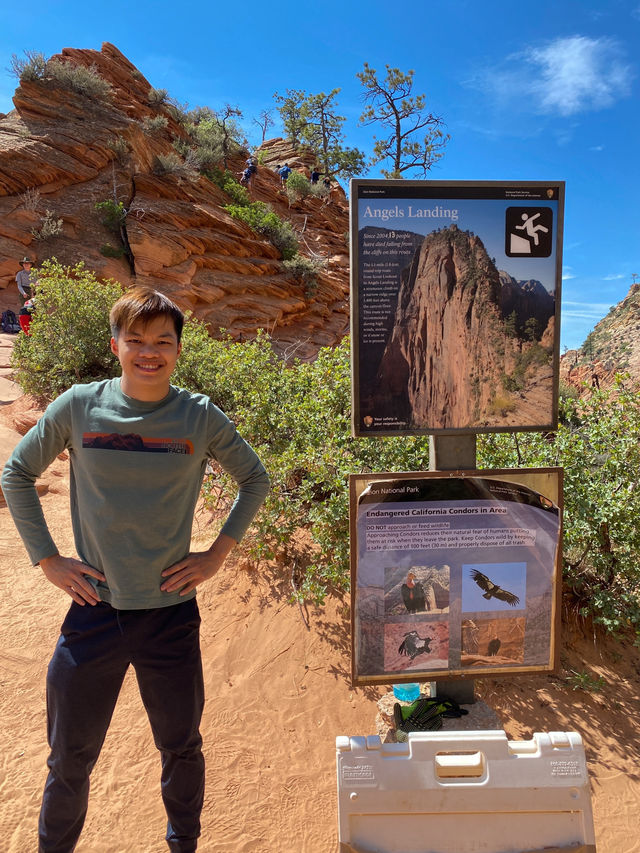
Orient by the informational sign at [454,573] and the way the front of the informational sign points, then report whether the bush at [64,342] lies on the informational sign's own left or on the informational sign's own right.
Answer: on the informational sign's own right

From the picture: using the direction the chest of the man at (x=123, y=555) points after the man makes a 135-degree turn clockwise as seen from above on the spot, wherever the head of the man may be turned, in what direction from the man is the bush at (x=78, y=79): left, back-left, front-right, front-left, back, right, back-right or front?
front-right

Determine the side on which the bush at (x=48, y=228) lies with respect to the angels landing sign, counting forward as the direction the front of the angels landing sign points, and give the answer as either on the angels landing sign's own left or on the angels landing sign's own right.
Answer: on the angels landing sign's own right

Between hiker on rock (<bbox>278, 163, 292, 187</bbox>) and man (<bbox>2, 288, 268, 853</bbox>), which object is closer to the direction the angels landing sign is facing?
the man

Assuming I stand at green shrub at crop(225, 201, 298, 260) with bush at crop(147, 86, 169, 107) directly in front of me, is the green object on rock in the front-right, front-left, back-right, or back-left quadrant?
back-left

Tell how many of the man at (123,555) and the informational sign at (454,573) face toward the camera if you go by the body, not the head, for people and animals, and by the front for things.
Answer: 2

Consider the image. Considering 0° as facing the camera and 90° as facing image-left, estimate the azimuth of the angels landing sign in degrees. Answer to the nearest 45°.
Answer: approximately 0°

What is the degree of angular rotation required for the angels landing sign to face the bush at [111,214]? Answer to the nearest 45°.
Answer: approximately 135° to its right

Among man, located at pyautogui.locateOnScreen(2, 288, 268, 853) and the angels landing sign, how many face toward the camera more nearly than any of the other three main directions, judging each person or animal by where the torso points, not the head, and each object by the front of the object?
2

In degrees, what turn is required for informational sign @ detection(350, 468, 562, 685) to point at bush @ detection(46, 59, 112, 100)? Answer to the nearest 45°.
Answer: approximately 135° to its right

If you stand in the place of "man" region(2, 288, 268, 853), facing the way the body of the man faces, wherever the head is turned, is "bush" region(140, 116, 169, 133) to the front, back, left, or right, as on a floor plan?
back

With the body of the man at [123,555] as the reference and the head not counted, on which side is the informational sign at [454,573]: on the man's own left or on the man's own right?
on the man's own left

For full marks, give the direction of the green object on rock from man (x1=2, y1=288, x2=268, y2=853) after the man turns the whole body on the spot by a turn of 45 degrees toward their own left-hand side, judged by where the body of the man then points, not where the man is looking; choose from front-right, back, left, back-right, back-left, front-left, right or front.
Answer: front-left

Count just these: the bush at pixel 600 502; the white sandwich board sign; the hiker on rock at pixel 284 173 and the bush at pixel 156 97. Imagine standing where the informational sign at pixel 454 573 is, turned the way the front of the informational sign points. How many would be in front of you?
1

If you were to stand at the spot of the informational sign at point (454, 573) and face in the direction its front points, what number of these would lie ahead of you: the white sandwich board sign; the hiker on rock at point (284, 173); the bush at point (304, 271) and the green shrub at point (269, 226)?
1
